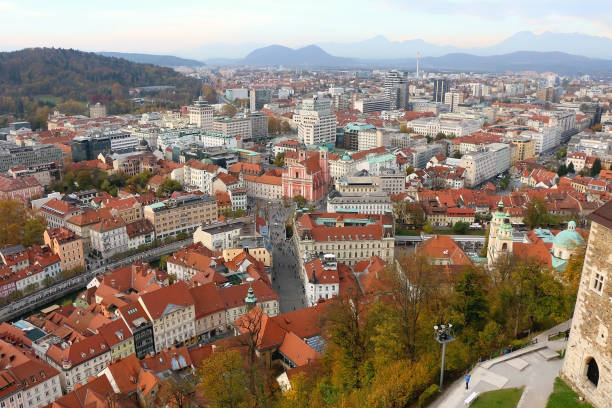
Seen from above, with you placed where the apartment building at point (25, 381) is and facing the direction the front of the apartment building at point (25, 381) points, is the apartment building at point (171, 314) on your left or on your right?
on your left

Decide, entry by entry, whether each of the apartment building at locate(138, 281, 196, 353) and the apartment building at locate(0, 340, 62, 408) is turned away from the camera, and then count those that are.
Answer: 0

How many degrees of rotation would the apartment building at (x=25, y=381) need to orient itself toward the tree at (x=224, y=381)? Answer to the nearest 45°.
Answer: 0° — it already faces it
